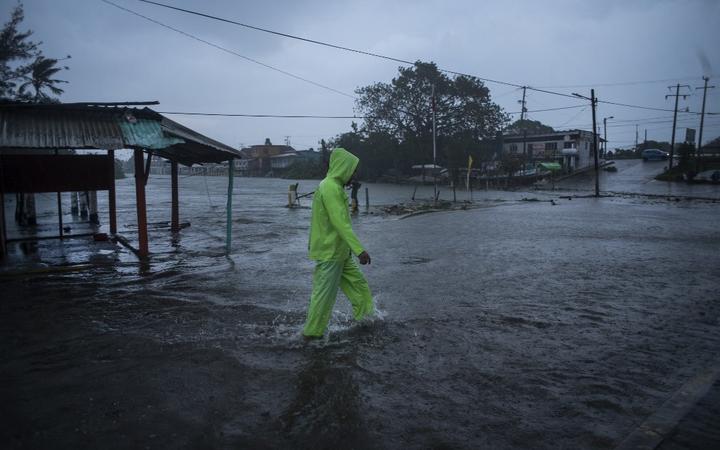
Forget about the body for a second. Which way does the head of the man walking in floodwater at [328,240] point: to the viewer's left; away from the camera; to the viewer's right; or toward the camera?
to the viewer's right

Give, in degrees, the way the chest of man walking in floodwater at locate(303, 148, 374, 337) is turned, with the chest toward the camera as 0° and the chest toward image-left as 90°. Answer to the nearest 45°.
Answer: approximately 270°

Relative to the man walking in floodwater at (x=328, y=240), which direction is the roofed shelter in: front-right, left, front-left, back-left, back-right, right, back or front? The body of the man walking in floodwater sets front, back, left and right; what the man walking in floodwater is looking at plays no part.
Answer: back-left
